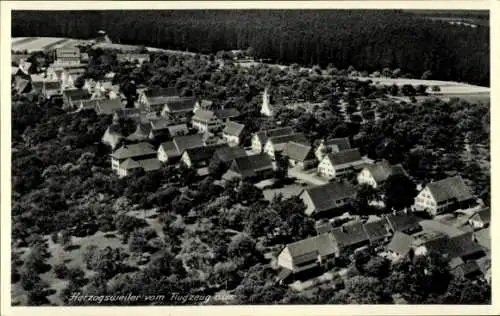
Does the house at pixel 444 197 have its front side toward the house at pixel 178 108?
no

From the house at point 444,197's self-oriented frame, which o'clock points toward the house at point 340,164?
the house at point 340,164 is roughly at 2 o'clock from the house at point 444,197.

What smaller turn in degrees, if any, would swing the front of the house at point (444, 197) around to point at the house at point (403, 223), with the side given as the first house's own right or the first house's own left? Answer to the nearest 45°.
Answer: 0° — it already faces it

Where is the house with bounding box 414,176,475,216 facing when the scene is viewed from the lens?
facing the viewer and to the left of the viewer
